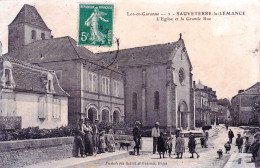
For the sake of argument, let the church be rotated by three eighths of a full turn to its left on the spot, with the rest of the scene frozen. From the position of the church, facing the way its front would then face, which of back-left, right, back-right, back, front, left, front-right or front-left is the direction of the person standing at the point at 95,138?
back

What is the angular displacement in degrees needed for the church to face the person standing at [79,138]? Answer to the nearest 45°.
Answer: approximately 45° to its right

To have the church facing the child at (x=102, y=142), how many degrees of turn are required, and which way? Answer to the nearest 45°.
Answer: approximately 45° to its right

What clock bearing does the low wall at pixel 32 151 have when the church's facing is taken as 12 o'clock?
The low wall is roughly at 2 o'clock from the church.

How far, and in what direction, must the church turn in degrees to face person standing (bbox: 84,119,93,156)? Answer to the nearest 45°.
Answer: approximately 45° to its right
